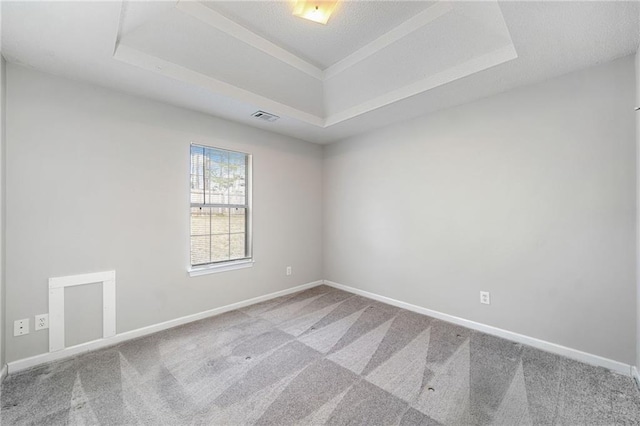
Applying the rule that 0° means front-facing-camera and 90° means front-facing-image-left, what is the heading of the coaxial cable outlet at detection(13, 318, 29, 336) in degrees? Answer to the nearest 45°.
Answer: approximately 0°

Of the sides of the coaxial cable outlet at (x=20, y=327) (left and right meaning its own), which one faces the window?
left
